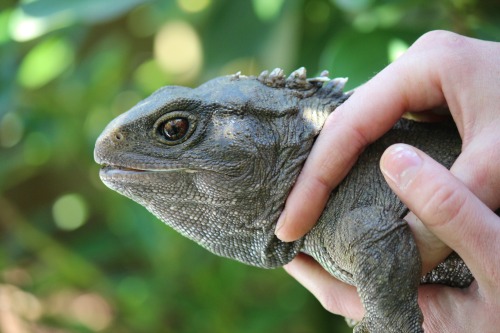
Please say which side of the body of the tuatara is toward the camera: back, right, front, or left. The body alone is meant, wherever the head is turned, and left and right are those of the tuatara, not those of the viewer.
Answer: left
